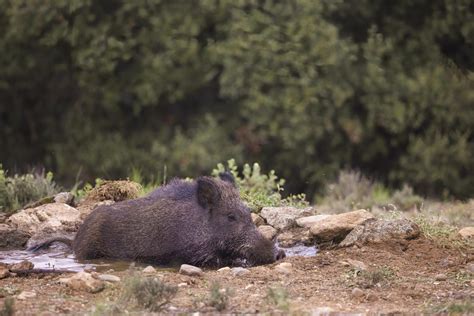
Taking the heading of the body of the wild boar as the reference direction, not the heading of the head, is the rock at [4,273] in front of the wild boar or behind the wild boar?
behind

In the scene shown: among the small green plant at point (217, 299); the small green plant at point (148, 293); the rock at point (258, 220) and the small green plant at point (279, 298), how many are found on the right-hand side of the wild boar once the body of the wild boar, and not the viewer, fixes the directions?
3

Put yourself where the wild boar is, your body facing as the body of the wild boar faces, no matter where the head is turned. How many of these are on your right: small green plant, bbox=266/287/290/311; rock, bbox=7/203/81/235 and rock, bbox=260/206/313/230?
1

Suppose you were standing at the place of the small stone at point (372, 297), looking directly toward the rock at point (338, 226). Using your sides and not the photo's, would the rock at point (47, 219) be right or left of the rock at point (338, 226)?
left

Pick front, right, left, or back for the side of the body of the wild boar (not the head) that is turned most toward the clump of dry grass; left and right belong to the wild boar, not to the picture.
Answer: left

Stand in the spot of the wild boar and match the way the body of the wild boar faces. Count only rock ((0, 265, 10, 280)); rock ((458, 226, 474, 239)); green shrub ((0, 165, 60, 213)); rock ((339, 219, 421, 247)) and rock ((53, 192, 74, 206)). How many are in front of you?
2

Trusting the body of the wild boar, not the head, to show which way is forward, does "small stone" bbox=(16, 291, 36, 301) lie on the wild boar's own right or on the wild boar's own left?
on the wild boar's own right

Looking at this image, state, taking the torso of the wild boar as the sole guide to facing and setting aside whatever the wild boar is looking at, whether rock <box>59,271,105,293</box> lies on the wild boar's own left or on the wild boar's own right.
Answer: on the wild boar's own right

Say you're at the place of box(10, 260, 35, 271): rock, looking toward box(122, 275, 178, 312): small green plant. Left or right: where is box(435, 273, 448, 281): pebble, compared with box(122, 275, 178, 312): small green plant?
left

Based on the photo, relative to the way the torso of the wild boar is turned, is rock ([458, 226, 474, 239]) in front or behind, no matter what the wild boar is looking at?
in front

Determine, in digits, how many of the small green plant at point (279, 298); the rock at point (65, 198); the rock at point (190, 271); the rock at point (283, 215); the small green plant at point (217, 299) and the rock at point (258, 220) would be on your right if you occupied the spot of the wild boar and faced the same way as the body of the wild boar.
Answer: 3

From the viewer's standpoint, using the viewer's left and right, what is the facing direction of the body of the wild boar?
facing to the right of the viewer

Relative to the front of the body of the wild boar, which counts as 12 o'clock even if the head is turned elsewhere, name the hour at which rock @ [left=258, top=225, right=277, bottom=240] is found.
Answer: The rock is roughly at 11 o'clock from the wild boar.

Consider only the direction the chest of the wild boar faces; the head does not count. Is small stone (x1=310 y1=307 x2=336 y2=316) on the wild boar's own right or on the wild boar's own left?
on the wild boar's own right

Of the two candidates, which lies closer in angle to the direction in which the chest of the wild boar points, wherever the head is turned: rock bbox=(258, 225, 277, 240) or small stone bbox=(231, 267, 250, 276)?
the rock

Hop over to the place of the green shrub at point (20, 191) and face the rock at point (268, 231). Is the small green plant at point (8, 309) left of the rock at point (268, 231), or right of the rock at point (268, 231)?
right
